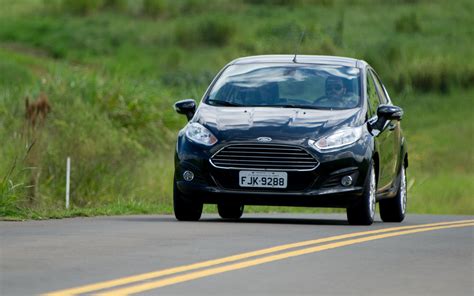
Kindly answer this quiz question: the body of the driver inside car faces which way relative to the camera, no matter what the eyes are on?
toward the camera
